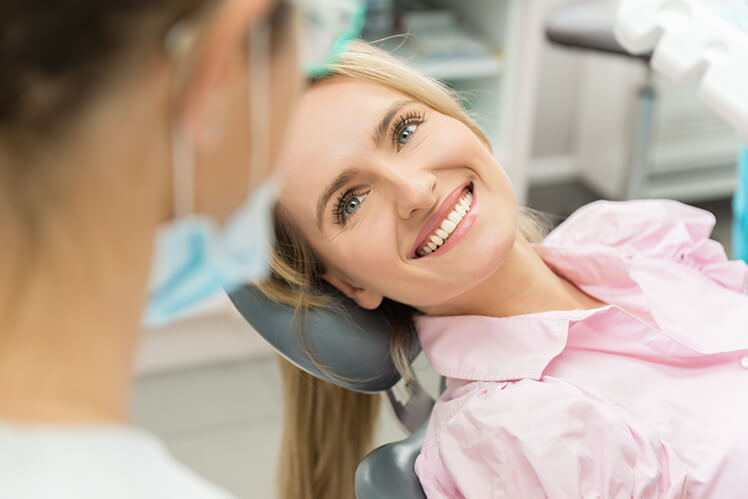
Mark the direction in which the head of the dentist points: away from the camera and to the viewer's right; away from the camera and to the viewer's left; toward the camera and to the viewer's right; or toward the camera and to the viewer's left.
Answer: away from the camera and to the viewer's right

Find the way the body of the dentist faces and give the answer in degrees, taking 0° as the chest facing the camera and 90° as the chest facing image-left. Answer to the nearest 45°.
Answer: approximately 225°

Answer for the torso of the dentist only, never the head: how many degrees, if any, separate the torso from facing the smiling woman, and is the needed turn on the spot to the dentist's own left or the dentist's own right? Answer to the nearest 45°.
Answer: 0° — they already face them
